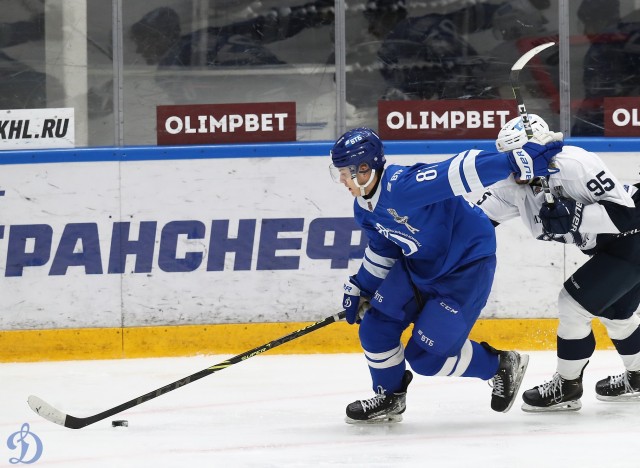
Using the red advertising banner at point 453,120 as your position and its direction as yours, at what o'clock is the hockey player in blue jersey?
The hockey player in blue jersey is roughly at 12 o'clock from the red advertising banner.

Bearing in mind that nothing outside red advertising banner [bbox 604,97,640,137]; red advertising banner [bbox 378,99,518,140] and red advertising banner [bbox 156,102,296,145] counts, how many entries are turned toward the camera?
3

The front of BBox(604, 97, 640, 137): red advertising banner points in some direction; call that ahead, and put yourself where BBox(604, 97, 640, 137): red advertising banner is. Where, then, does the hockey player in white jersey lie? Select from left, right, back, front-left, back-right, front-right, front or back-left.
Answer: front

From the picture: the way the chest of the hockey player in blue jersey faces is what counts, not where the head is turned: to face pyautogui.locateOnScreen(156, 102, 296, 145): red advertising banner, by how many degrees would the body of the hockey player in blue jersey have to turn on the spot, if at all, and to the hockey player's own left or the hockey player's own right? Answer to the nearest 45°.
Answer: approximately 90° to the hockey player's own right

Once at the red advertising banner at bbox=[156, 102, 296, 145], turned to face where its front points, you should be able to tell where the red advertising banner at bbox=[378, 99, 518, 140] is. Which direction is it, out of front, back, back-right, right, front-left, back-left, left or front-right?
left

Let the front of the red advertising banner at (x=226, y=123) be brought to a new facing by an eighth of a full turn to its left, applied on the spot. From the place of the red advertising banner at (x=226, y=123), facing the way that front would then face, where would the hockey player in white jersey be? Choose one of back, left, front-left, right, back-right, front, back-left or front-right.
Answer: front

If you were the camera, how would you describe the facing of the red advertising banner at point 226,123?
facing the viewer

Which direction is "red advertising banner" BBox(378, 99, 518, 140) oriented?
toward the camera

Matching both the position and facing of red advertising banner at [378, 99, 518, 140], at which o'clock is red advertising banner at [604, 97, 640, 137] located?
red advertising banner at [604, 97, 640, 137] is roughly at 9 o'clock from red advertising banner at [378, 99, 518, 140].

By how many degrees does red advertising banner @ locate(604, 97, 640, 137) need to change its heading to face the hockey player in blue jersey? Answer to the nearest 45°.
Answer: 0° — it already faces them

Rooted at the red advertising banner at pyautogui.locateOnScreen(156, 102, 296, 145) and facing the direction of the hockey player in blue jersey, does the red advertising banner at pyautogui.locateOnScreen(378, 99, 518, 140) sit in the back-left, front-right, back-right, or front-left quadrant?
front-left

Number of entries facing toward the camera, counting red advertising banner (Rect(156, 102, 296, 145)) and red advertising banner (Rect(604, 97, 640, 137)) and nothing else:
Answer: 2

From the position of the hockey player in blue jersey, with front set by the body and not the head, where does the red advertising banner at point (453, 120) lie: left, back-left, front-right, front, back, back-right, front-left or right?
back-right
